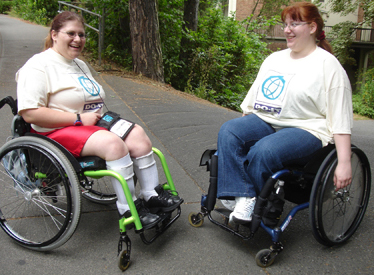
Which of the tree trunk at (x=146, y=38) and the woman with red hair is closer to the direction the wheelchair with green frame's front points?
the woman with red hair

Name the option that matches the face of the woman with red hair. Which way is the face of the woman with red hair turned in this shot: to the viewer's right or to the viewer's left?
to the viewer's left

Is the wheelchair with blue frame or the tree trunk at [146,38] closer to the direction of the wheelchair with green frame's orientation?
the wheelchair with blue frame

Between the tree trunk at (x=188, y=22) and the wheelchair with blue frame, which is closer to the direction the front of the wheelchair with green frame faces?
the wheelchair with blue frame

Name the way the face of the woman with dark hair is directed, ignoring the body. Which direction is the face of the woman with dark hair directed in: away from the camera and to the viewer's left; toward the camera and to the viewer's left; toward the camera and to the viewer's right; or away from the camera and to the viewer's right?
toward the camera and to the viewer's right

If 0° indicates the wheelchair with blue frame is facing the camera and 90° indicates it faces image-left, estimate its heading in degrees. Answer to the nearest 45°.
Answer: approximately 45°

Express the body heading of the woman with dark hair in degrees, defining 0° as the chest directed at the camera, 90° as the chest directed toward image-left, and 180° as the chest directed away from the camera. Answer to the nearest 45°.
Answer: approximately 315°

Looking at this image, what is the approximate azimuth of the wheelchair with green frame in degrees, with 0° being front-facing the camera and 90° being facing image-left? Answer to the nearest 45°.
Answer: approximately 315°

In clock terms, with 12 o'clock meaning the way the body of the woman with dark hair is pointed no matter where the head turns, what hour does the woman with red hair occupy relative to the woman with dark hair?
The woman with red hair is roughly at 11 o'clock from the woman with dark hair.

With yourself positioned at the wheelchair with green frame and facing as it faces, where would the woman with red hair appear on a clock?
The woman with red hair is roughly at 11 o'clock from the wheelchair with green frame.
